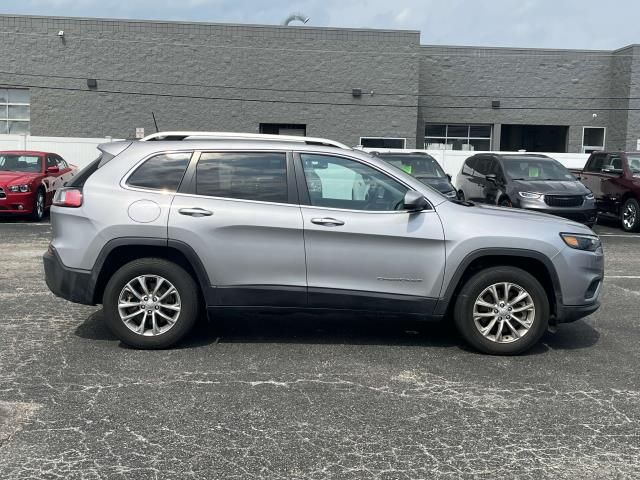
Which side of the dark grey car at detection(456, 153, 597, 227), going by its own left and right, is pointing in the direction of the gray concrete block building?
back

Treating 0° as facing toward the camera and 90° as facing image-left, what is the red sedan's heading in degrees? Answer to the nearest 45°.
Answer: approximately 45°

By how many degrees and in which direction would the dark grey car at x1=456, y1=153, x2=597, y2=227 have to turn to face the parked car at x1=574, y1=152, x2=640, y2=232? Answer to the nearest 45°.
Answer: approximately 90° to its left

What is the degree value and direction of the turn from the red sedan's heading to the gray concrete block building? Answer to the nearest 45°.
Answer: approximately 180°

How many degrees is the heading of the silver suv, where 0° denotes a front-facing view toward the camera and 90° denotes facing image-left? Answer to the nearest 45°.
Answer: approximately 270°

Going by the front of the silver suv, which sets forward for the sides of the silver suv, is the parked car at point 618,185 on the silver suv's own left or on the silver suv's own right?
on the silver suv's own left

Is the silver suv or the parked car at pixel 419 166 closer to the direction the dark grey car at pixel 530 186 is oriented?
the silver suv

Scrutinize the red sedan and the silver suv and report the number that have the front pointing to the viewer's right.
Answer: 1

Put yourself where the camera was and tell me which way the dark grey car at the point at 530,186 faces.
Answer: facing the viewer and to the right of the viewer

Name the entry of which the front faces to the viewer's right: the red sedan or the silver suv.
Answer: the silver suv
